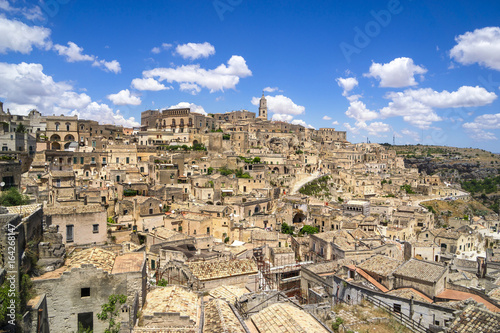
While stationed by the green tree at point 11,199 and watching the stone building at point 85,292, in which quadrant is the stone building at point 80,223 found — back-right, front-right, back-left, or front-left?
front-left

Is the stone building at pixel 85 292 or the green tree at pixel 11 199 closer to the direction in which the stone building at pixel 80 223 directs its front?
the stone building

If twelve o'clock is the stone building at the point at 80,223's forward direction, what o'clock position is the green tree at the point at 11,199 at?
The green tree is roughly at 3 o'clock from the stone building.

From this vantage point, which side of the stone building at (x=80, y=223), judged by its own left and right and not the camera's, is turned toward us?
front

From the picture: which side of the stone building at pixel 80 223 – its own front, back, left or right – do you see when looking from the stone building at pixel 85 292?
front

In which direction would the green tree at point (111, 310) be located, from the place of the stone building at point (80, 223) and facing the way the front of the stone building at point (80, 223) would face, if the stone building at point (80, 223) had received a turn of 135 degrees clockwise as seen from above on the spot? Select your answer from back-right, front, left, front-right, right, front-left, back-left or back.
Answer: back-left
